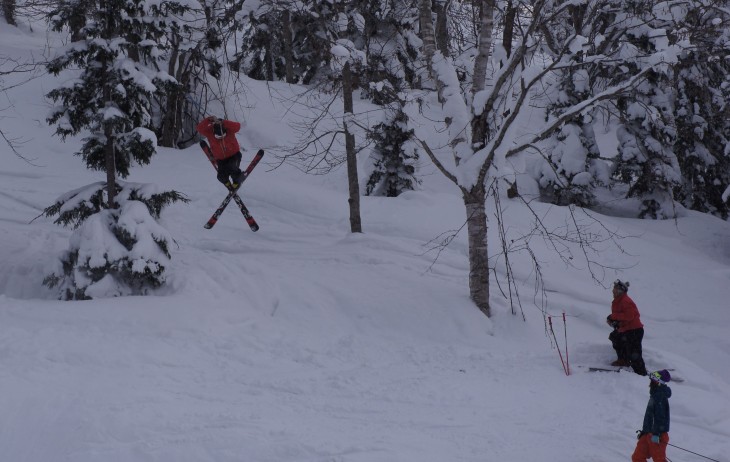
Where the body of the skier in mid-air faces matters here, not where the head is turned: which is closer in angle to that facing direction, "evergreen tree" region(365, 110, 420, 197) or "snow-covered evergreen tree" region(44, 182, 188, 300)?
the snow-covered evergreen tree

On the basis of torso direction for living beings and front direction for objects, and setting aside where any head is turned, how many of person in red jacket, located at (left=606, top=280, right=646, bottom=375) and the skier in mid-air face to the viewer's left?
1

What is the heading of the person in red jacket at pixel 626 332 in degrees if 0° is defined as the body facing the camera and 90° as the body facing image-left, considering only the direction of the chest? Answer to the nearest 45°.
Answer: approximately 90°

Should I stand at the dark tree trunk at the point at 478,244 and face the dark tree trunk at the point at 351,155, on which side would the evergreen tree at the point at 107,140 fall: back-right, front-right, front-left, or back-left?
front-left

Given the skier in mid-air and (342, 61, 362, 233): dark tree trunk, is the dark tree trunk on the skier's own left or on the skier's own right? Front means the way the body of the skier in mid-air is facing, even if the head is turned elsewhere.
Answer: on the skier's own left

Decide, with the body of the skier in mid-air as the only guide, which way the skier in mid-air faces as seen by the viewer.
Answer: toward the camera

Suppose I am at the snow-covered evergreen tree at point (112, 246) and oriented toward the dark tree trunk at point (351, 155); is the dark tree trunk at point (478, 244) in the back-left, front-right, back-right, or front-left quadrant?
front-right

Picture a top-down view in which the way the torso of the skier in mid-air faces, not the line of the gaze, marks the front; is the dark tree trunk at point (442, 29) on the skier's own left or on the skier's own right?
on the skier's own left

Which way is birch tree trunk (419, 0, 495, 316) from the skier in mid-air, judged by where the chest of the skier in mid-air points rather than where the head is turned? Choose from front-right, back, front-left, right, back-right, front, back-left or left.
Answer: front-left

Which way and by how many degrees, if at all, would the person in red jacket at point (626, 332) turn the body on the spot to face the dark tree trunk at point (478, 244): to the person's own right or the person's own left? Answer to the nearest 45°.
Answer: approximately 45° to the person's own right

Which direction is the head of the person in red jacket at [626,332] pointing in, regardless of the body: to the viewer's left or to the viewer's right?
to the viewer's left

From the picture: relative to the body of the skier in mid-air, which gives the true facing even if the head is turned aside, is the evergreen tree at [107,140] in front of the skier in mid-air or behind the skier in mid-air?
in front
